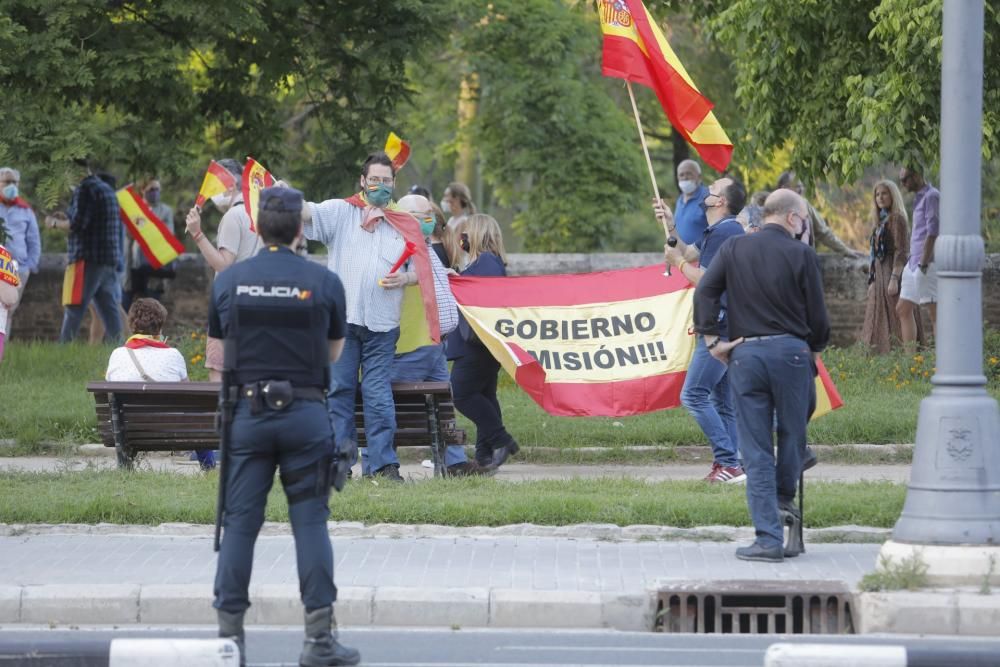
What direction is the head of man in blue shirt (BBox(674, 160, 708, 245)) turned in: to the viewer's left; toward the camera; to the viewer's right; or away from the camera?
toward the camera

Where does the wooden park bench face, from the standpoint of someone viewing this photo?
facing away from the viewer

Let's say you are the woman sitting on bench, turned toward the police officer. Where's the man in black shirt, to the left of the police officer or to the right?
left

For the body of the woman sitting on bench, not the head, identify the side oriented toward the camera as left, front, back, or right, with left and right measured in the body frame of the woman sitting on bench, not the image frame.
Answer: back

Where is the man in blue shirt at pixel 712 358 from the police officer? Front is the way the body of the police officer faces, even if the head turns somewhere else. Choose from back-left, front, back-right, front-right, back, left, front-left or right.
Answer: front-right

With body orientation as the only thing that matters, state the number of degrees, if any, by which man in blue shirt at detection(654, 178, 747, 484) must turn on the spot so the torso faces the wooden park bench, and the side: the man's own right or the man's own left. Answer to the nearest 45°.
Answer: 0° — they already face it

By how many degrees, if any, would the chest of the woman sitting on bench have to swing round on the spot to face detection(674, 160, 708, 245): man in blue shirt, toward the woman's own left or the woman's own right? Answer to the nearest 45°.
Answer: approximately 90° to the woman's own right

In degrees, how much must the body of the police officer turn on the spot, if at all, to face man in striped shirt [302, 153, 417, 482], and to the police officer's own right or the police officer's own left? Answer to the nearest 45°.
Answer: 0° — they already face them

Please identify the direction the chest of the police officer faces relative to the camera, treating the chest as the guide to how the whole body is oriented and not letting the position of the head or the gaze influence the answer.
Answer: away from the camera

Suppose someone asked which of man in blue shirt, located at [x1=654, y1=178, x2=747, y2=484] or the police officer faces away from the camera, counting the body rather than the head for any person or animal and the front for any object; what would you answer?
the police officer

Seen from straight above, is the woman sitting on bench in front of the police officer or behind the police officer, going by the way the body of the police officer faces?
in front

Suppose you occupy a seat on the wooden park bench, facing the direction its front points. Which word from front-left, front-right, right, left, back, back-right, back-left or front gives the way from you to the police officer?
back

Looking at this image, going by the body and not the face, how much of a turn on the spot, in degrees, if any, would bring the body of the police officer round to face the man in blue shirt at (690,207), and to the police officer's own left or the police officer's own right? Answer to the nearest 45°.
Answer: approximately 45° to the police officer's own right

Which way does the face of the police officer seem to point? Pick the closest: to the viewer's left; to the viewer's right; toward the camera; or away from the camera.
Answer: away from the camera

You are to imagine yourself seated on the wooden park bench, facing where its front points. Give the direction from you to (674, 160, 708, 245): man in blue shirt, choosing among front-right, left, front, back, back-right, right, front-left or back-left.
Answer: right

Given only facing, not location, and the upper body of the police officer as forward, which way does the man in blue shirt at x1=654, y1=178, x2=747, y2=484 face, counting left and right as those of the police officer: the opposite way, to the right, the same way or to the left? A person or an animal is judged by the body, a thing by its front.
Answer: to the left

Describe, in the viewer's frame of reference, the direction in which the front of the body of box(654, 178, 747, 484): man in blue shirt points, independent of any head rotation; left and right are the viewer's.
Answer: facing to the left of the viewer

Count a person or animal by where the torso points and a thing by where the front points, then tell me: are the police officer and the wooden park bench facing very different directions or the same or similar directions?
same or similar directions
